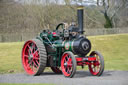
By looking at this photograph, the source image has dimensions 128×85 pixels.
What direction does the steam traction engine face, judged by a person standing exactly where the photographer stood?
facing the viewer and to the right of the viewer
